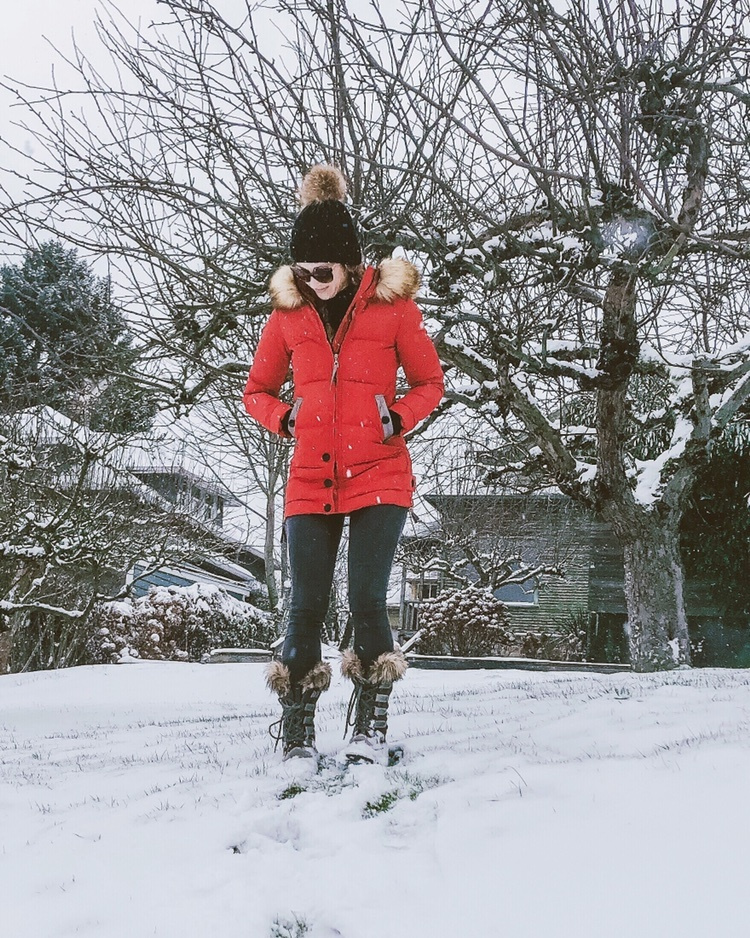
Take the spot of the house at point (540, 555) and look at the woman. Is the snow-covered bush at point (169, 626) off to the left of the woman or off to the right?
right

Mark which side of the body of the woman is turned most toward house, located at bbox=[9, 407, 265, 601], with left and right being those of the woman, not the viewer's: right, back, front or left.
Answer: back

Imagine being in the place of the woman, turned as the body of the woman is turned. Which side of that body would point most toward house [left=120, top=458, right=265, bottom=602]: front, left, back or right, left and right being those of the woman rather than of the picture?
back

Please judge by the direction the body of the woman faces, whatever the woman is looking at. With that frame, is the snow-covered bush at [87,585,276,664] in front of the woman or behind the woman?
behind

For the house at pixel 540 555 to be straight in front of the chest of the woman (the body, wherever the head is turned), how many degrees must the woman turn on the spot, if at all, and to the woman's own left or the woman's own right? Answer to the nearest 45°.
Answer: approximately 180°

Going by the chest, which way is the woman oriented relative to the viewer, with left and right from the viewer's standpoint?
facing the viewer

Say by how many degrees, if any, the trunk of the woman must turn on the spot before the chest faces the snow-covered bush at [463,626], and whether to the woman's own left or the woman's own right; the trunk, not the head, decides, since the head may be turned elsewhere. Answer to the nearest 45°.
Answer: approximately 180°
